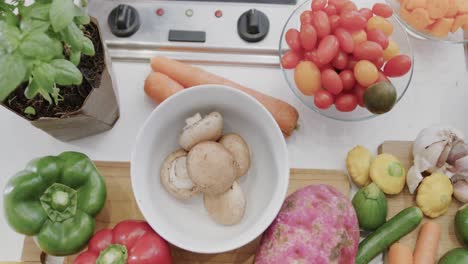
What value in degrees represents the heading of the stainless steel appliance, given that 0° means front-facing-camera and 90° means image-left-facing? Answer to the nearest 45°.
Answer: approximately 0°
